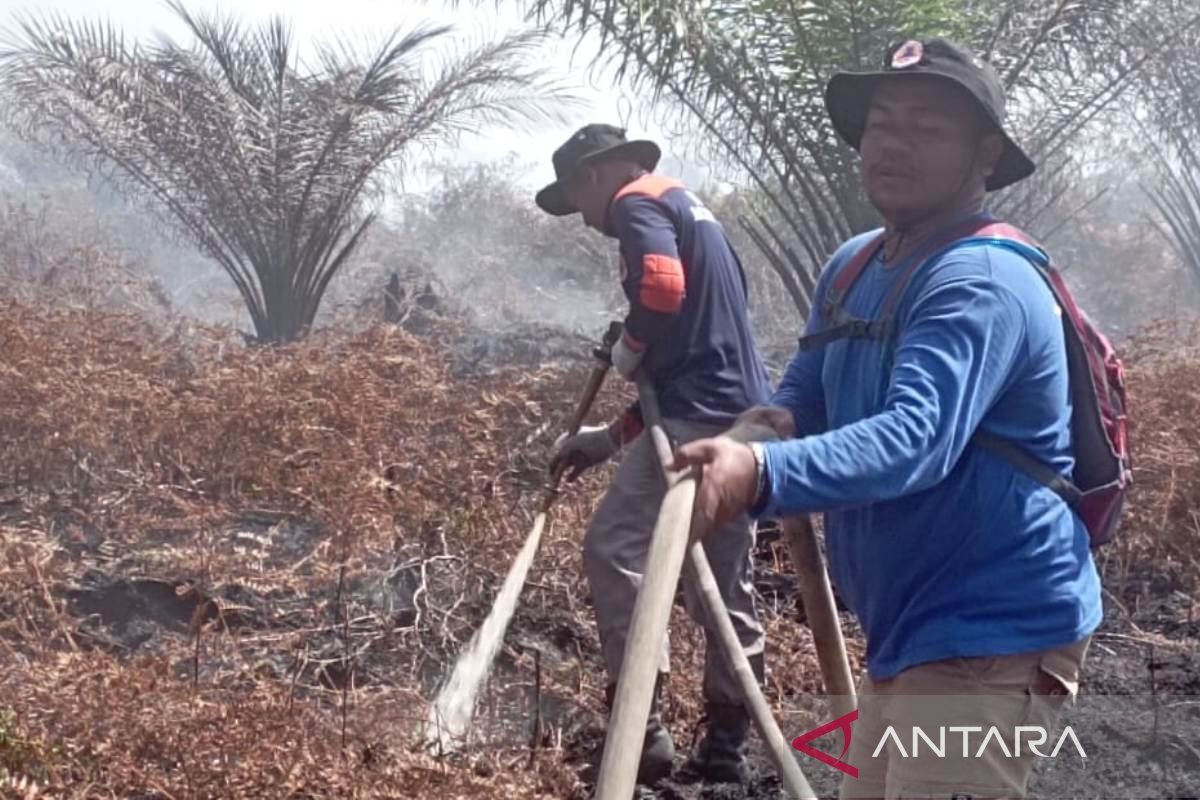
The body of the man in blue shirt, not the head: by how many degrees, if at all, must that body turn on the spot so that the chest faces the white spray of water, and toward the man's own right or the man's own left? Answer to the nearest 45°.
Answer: approximately 90° to the man's own right

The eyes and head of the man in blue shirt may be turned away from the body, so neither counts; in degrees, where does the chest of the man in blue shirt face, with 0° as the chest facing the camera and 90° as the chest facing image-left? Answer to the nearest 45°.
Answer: approximately 45°

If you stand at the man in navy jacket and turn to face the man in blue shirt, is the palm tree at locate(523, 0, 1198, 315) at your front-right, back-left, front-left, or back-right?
back-left

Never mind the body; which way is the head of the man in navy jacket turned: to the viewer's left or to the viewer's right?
to the viewer's left

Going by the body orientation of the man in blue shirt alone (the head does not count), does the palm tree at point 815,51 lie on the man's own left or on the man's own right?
on the man's own right

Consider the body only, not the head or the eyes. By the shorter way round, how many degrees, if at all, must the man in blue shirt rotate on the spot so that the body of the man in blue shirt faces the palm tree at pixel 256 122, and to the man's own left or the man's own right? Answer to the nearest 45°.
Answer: approximately 90° to the man's own right

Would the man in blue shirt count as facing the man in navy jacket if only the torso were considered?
no

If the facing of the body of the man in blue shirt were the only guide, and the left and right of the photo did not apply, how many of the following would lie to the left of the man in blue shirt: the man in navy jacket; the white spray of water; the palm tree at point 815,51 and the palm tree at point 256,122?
0

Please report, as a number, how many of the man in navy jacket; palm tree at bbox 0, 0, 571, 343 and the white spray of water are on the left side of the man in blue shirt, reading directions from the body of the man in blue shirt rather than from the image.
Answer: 0
